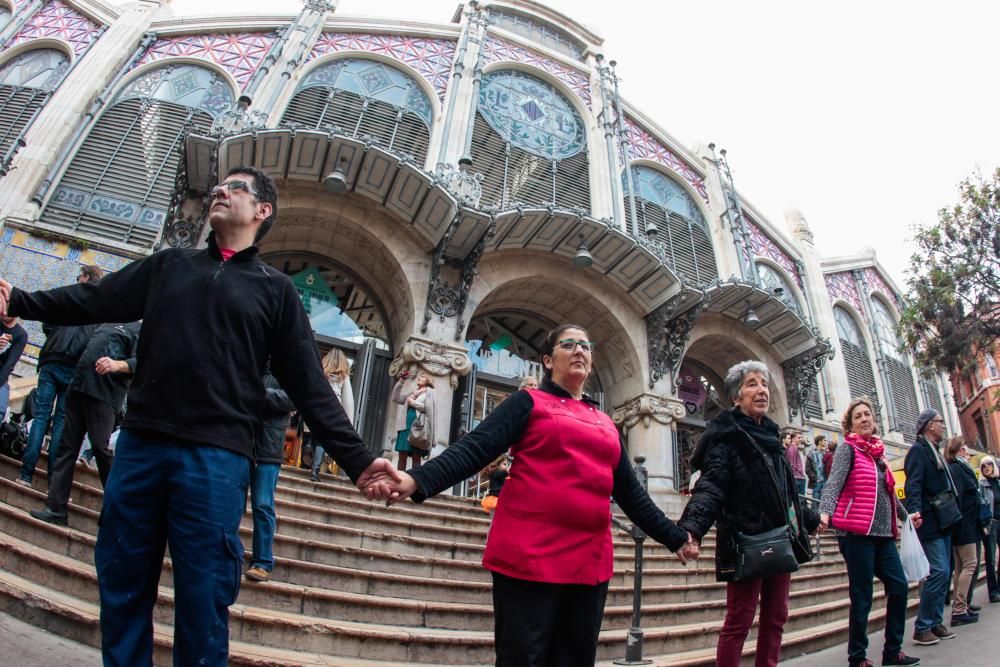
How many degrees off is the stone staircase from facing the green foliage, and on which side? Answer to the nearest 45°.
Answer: approximately 135° to its left

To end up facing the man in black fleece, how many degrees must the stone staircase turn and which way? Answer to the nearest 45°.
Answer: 0° — it already faces them

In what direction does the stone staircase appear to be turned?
toward the camera

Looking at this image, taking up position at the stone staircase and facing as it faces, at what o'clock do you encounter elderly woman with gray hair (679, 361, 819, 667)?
The elderly woman with gray hair is roughly at 10 o'clock from the stone staircase.
